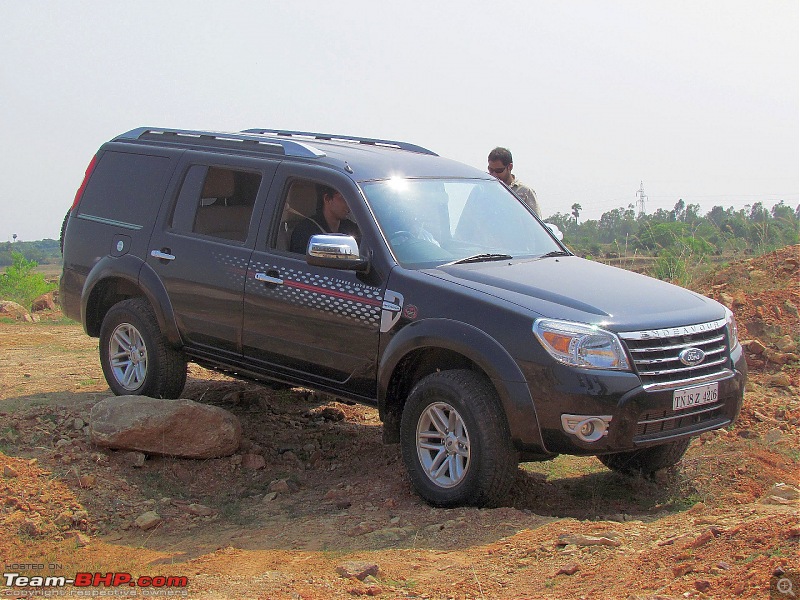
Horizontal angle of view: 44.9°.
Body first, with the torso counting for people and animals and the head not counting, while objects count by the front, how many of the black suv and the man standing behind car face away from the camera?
0

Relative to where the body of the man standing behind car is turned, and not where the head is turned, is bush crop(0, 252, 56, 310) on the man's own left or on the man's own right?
on the man's own right

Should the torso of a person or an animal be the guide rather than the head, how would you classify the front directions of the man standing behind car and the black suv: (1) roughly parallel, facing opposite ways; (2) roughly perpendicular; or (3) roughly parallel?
roughly perpendicular

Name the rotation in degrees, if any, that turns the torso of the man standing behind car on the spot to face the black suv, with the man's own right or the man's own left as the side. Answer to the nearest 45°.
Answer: approximately 45° to the man's own left

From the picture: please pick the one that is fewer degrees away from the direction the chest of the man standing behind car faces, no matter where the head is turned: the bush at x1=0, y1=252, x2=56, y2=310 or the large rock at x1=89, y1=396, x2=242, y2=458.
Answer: the large rock

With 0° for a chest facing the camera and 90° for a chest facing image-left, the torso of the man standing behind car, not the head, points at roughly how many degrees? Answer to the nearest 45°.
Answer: approximately 45°

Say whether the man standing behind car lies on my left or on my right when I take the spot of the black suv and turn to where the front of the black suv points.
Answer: on my left

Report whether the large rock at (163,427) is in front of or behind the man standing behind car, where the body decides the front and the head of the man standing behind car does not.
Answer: in front
